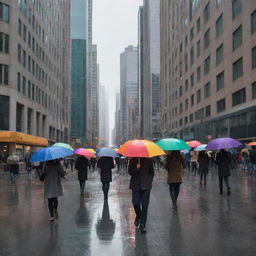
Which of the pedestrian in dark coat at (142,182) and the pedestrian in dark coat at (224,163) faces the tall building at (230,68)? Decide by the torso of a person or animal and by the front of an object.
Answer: the pedestrian in dark coat at (224,163)

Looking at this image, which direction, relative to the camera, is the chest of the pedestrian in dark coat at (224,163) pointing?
away from the camera

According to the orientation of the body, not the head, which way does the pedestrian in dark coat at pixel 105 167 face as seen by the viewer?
away from the camera

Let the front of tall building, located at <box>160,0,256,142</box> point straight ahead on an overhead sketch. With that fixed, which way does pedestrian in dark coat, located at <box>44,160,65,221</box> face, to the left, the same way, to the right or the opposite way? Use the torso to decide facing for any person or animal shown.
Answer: to the right

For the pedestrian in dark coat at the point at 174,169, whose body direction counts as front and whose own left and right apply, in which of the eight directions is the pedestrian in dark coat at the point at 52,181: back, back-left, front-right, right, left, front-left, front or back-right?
back-left

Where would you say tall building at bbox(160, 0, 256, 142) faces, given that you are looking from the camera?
facing the viewer and to the left of the viewer

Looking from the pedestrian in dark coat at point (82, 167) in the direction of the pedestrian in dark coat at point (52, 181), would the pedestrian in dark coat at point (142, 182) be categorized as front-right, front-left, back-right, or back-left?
front-left

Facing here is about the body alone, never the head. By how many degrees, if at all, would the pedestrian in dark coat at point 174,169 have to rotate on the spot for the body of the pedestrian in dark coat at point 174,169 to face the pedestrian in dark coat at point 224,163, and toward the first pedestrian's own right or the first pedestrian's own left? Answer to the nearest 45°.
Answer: approximately 45° to the first pedestrian's own right

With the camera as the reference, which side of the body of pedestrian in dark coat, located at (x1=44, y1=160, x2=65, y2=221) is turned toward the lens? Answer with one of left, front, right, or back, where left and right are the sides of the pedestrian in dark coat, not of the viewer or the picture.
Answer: back
